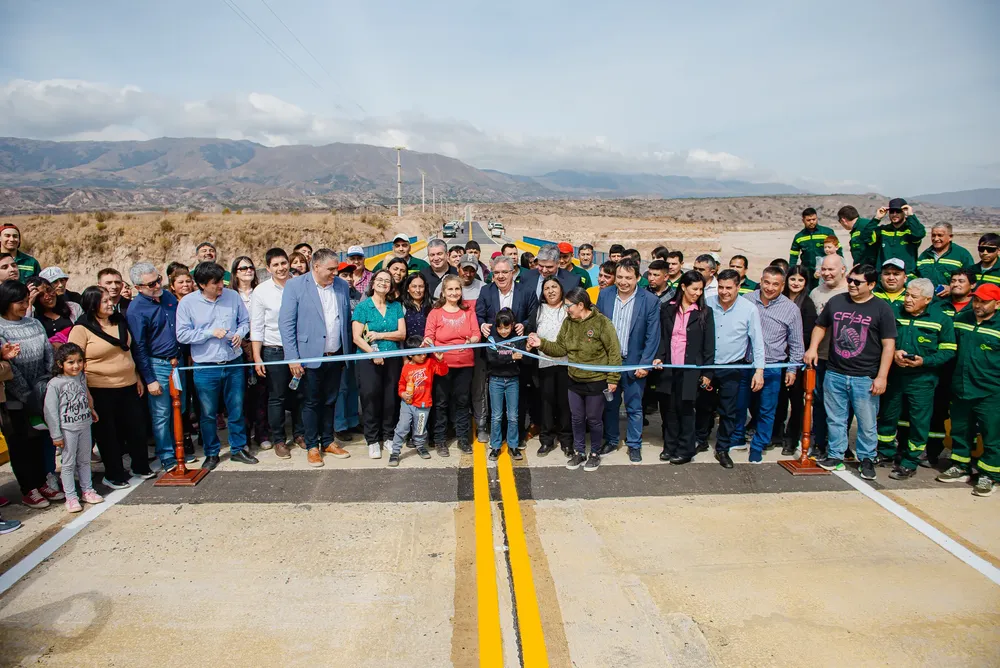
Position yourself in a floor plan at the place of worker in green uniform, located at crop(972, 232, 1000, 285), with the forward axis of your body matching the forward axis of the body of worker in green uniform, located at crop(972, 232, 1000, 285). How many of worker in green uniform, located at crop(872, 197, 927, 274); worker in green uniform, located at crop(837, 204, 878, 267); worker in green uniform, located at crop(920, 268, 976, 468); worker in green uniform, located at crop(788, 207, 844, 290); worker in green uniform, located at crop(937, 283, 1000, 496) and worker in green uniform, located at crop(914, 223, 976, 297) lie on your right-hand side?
4

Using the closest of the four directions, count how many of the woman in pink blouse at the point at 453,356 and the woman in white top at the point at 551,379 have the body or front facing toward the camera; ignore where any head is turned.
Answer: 2

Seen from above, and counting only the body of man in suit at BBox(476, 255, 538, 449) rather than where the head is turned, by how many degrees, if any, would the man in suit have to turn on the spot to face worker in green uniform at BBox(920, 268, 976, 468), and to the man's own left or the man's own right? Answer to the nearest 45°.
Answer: approximately 90° to the man's own left

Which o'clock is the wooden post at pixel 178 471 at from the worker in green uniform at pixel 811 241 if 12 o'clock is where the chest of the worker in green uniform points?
The wooden post is roughly at 1 o'clock from the worker in green uniform.

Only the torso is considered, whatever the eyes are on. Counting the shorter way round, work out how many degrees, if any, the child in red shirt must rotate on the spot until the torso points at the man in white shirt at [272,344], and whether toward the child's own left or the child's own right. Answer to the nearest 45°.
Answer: approximately 90° to the child's own right

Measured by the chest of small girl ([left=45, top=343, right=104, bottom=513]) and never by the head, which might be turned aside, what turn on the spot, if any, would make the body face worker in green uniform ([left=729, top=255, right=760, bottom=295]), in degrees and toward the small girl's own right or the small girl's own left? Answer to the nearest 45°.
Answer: approximately 45° to the small girl's own left

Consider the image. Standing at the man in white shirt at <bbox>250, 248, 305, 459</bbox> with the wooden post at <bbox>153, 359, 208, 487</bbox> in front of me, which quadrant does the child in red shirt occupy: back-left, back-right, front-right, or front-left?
back-left
